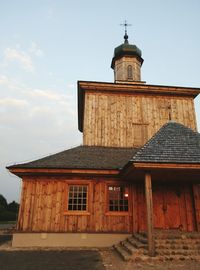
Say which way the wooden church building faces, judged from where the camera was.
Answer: facing the viewer
